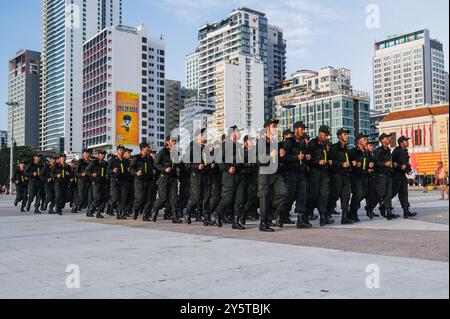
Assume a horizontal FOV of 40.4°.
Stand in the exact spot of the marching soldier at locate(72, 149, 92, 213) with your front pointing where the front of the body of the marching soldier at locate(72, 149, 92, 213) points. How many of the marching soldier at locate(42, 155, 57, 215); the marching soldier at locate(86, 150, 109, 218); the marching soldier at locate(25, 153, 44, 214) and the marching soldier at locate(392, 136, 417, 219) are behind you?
2
